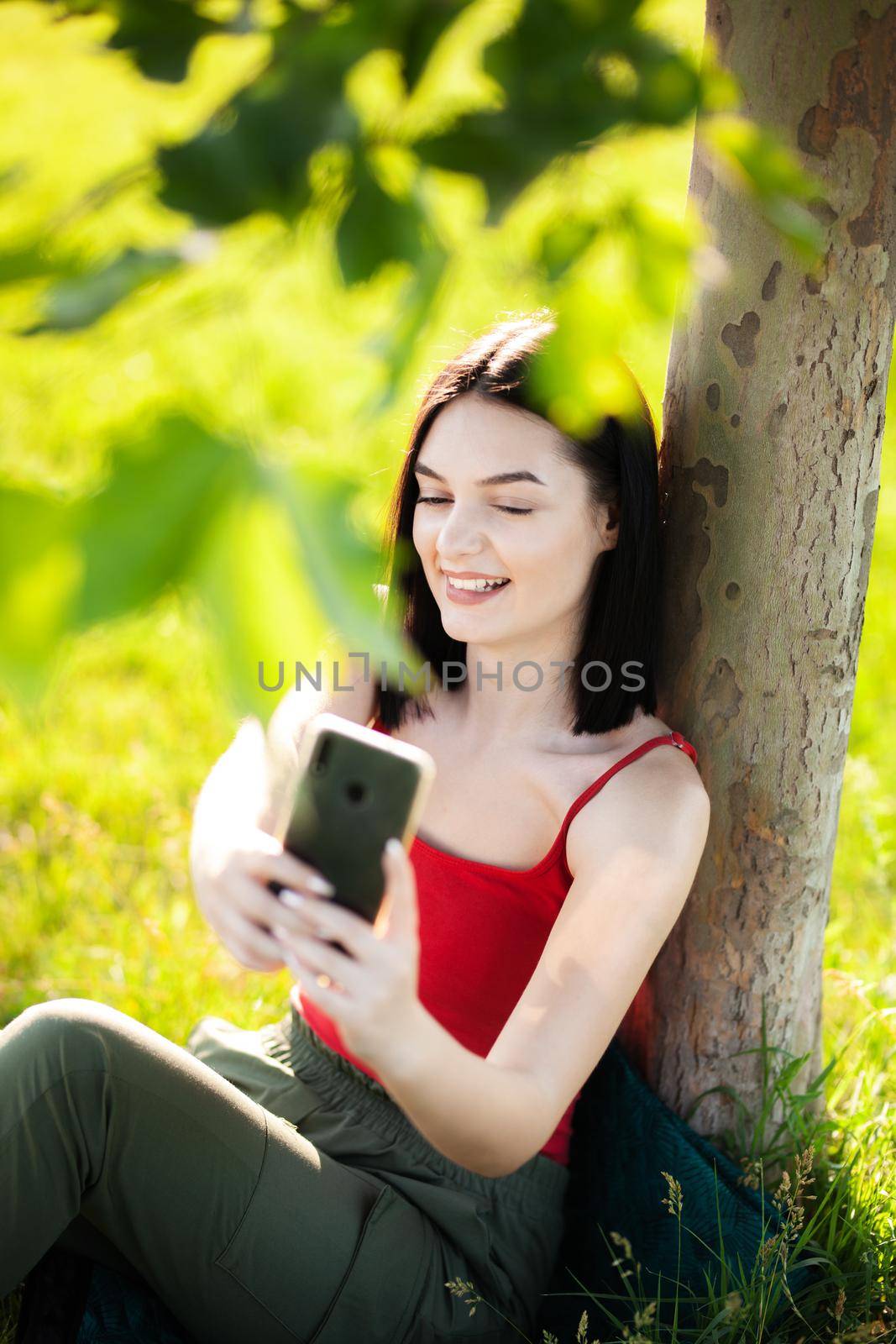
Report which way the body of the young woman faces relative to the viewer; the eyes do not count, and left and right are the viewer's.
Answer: facing the viewer and to the left of the viewer

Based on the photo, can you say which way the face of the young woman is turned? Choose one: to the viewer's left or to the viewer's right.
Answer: to the viewer's left

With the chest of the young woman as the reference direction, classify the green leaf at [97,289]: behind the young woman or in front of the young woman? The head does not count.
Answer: in front
